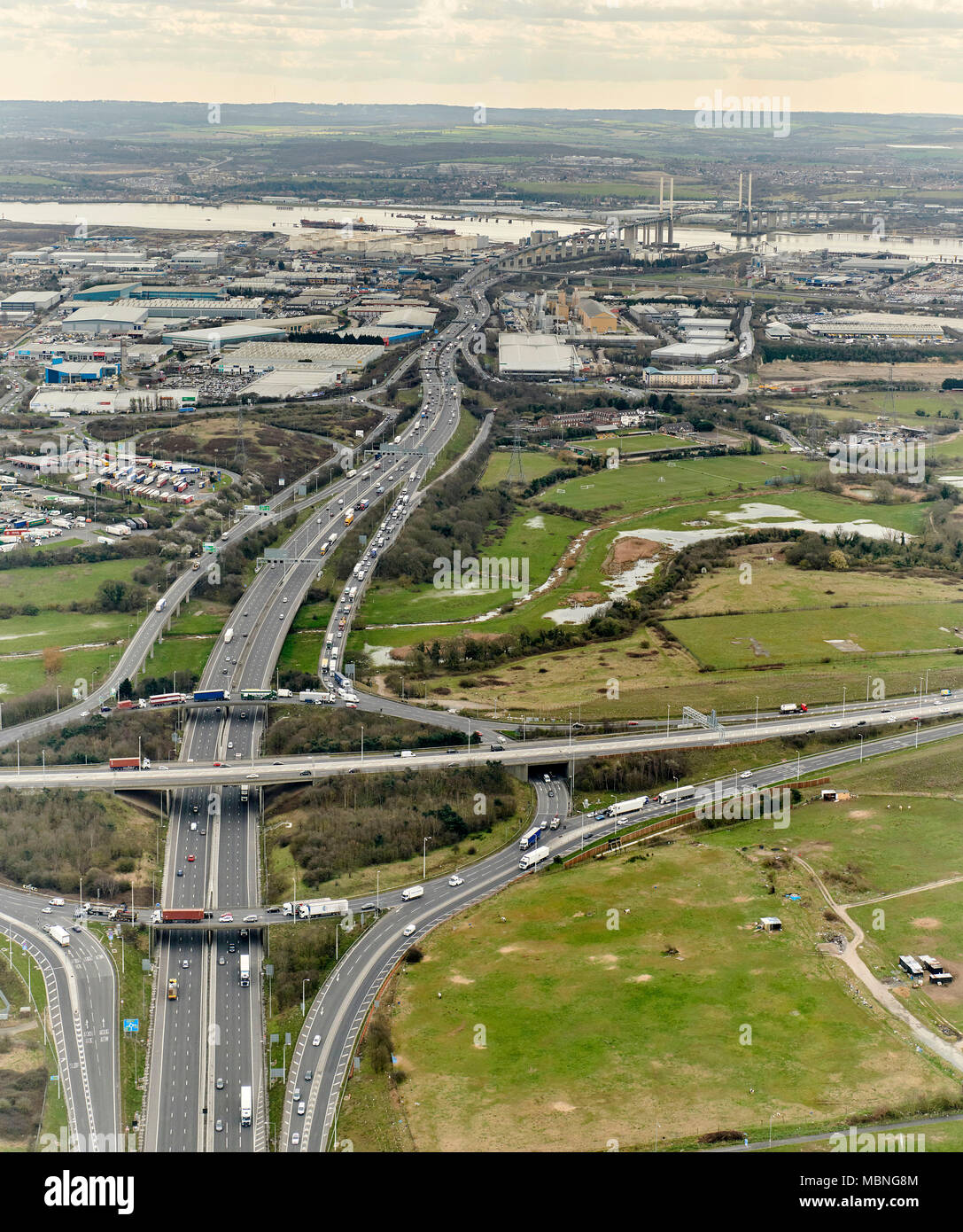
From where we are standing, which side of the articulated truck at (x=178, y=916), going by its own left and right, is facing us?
left

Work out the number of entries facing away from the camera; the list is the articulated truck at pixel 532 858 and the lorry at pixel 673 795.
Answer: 0
